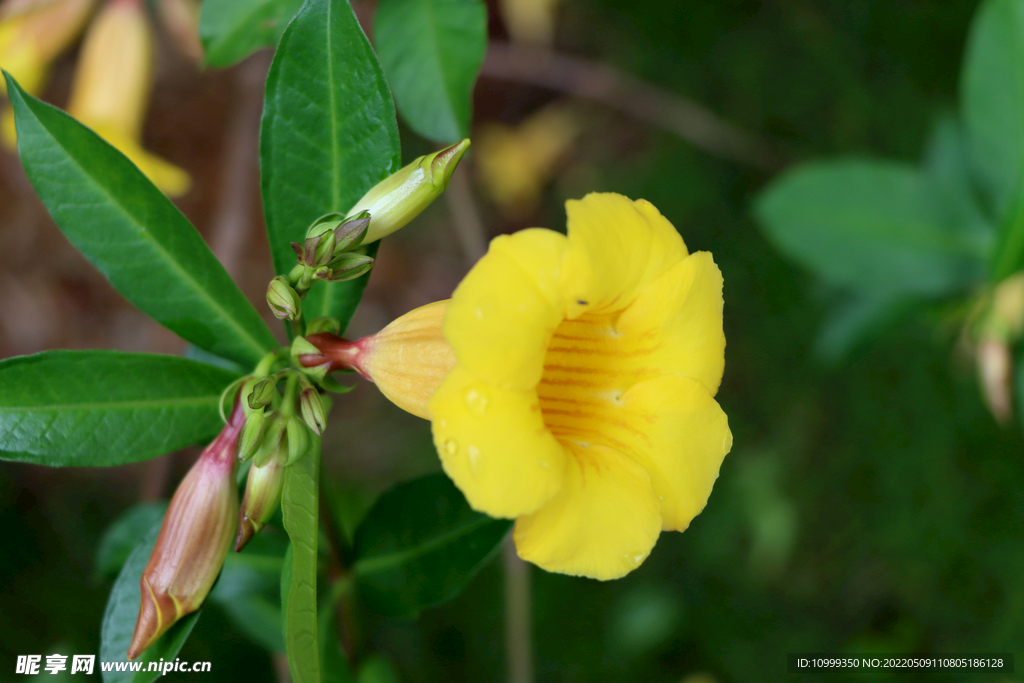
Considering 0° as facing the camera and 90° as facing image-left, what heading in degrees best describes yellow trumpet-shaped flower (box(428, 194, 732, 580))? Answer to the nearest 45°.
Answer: approximately 315°

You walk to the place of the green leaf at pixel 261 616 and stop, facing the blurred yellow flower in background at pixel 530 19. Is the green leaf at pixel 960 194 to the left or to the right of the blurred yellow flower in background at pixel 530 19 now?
right

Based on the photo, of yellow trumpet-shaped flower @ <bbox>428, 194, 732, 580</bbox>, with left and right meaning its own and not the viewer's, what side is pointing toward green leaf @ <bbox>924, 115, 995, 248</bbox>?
left

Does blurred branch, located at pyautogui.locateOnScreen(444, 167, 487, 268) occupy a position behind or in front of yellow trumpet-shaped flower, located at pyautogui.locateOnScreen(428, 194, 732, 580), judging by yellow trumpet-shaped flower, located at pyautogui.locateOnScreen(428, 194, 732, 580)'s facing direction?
behind
